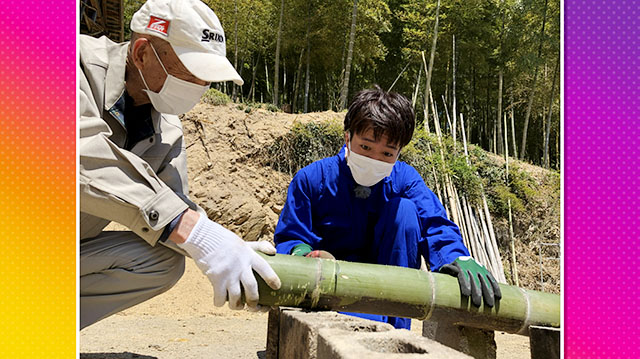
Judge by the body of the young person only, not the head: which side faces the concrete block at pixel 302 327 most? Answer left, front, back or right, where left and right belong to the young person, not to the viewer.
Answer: front

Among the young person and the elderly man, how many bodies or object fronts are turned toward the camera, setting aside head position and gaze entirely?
1

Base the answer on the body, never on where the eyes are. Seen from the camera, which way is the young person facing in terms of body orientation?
toward the camera

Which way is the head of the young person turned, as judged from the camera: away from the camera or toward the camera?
toward the camera

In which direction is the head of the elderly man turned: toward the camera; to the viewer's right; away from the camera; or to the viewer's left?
to the viewer's right

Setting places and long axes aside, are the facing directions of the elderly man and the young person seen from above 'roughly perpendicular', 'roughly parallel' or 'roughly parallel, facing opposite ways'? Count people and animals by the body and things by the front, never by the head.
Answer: roughly perpendicular

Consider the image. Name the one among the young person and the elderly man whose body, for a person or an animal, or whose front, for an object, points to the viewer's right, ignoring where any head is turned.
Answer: the elderly man

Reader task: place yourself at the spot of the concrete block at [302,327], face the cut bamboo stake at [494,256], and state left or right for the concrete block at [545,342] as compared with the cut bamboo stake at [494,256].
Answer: right

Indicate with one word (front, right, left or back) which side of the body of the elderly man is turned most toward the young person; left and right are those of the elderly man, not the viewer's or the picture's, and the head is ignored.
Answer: front

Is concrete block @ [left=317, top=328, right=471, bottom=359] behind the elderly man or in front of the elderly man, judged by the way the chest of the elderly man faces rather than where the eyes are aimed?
in front

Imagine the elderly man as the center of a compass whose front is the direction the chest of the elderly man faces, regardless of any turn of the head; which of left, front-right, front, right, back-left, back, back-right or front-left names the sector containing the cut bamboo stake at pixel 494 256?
front-left

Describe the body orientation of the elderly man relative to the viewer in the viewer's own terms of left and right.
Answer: facing to the right of the viewer
